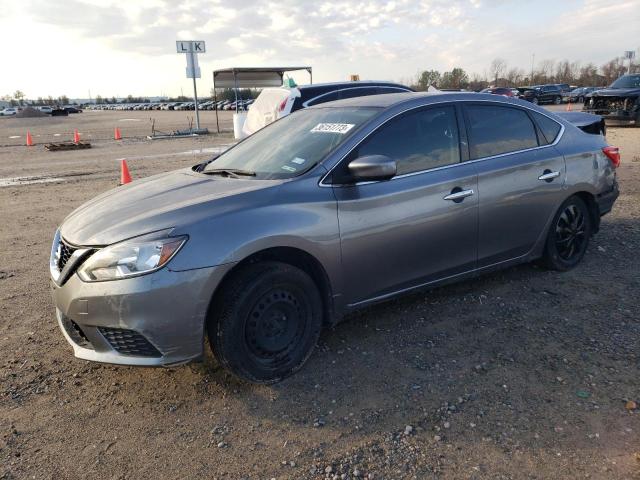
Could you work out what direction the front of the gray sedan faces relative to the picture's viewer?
facing the viewer and to the left of the viewer

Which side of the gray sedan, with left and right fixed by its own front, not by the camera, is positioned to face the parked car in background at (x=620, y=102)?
back

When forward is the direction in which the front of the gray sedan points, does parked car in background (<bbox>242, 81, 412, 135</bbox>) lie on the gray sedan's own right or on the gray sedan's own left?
on the gray sedan's own right

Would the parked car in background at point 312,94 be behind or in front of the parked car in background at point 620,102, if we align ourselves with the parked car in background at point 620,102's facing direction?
in front

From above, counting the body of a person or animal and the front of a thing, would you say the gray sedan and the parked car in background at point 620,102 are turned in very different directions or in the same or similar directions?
same or similar directions

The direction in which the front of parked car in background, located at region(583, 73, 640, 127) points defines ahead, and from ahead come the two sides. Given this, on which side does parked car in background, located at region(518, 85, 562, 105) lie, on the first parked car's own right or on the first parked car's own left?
on the first parked car's own right

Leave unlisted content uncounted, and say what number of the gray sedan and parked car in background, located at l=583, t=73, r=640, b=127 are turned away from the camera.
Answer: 0
